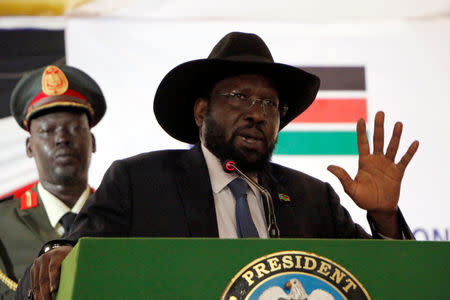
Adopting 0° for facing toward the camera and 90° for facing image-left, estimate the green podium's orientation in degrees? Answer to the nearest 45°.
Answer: approximately 0°

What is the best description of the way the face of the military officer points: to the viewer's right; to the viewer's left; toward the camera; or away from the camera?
toward the camera

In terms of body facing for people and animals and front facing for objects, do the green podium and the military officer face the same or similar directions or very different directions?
same or similar directions

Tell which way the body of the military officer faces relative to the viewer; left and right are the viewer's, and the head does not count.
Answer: facing the viewer

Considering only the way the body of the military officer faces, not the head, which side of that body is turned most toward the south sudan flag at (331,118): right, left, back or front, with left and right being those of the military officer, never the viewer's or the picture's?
left

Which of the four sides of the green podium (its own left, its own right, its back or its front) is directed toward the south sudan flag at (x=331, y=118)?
back

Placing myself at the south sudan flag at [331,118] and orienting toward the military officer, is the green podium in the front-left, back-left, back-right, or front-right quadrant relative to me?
front-left

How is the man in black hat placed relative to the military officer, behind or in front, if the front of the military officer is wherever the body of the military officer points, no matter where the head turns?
in front

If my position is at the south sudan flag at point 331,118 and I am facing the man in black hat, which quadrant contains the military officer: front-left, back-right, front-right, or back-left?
front-right

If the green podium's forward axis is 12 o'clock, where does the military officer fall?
The military officer is roughly at 5 o'clock from the green podium.

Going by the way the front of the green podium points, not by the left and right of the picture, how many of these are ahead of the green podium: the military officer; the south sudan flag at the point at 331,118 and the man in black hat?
0

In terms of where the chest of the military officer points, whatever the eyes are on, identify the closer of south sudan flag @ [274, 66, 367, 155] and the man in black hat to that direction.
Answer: the man in black hat

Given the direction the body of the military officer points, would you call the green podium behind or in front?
in front

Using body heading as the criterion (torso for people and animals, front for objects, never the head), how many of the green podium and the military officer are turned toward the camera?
2
